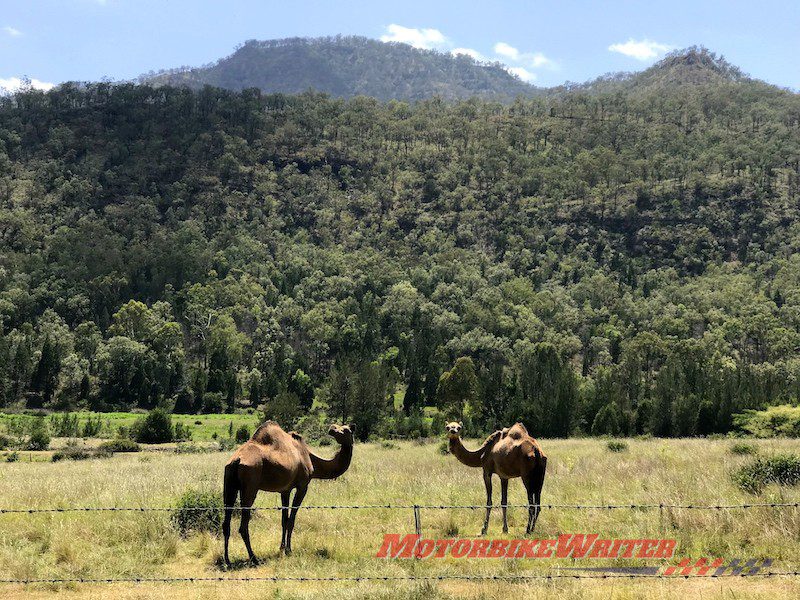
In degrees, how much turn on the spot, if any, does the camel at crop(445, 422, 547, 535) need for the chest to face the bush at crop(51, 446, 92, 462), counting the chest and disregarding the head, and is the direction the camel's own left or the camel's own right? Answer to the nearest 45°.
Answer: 0° — it already faces it

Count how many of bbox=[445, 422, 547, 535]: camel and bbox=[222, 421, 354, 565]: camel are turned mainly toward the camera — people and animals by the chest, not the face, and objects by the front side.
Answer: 0

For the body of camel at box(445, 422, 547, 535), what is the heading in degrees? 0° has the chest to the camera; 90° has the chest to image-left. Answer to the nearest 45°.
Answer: approximately 135°

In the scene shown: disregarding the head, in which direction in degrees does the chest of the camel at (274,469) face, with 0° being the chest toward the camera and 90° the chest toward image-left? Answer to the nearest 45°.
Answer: approximately 225°

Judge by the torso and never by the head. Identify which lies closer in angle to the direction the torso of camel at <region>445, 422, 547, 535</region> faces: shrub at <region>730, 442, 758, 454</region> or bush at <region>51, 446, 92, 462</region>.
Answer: the bush

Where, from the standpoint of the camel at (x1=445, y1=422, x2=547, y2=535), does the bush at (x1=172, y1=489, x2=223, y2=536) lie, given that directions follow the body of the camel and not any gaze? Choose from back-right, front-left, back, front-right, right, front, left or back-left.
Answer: front-left

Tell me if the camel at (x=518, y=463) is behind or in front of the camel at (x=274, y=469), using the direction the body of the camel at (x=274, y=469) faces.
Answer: in front

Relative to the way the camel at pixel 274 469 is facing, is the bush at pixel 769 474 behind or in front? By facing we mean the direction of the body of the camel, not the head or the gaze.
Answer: in front

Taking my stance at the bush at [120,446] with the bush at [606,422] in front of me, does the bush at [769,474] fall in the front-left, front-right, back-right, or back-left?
front-right

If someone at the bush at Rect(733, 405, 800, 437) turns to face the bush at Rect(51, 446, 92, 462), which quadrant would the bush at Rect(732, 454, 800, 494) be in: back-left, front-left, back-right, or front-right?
front-left

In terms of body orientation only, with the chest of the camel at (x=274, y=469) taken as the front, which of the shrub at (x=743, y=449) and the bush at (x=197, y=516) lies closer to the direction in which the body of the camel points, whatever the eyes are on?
the shrub
